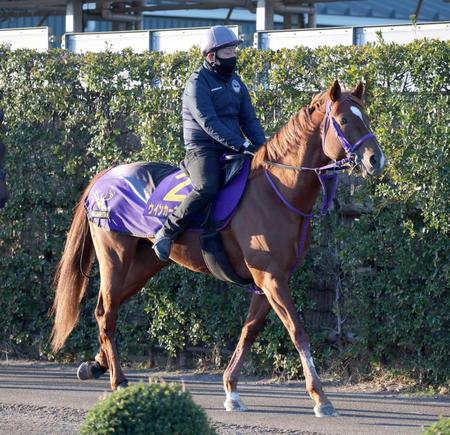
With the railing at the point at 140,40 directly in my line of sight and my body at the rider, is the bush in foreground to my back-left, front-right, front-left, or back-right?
back-left

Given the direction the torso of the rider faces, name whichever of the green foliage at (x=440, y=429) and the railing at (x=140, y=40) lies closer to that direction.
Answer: the green foliage

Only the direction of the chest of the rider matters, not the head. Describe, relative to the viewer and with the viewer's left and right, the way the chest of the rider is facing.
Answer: facing the viewer and to the right of the viewer

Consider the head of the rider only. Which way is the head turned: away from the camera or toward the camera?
toward the camera

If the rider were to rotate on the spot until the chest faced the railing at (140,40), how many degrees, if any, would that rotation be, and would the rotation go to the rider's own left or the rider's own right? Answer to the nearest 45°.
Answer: approximately 135° to the rider's own left

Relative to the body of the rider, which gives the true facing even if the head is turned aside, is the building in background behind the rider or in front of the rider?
behind

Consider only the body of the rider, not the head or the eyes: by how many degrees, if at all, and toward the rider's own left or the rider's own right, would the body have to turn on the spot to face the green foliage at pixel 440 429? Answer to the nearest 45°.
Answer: approximately 45° to the rider's own right

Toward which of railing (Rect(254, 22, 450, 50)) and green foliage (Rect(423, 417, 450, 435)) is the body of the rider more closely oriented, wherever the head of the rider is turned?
the green foliage
